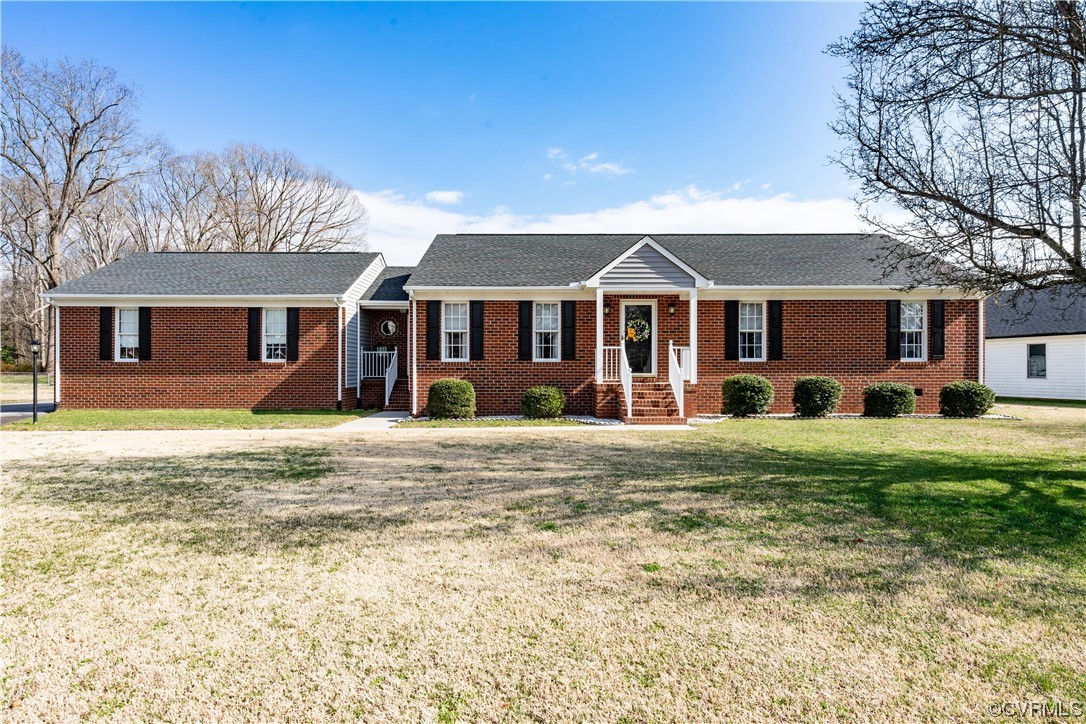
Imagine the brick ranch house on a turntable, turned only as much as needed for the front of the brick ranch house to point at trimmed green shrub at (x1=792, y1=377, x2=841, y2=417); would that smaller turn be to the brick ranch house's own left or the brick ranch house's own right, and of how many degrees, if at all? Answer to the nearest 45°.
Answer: approximately 90° to the brick ranch house's own left

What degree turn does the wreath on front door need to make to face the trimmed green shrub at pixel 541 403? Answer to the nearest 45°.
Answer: approximately 45° to its right

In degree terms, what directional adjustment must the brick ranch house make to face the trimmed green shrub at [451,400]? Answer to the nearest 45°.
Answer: approximately 45° to its right

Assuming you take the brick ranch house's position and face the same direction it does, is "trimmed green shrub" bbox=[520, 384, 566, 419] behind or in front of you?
in front

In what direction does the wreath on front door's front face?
toward the camera

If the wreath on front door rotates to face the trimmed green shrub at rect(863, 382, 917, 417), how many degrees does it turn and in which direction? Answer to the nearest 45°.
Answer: approximately 90° to its left

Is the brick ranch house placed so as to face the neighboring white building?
no

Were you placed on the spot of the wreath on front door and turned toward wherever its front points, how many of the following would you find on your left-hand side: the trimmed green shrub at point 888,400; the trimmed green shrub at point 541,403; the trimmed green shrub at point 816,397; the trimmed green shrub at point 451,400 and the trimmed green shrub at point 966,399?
3

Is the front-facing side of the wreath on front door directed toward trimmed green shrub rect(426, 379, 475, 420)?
no

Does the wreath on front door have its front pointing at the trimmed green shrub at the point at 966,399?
no

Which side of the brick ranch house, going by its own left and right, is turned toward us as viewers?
front

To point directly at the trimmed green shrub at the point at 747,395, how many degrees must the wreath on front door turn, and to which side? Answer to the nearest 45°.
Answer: approximately 90° to its left
